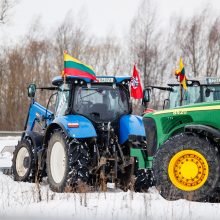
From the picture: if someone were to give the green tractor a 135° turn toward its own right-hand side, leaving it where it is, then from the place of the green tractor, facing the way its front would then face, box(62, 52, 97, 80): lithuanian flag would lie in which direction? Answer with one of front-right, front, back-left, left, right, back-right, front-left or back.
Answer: left

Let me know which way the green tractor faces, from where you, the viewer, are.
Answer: facing to the left of the viewer
